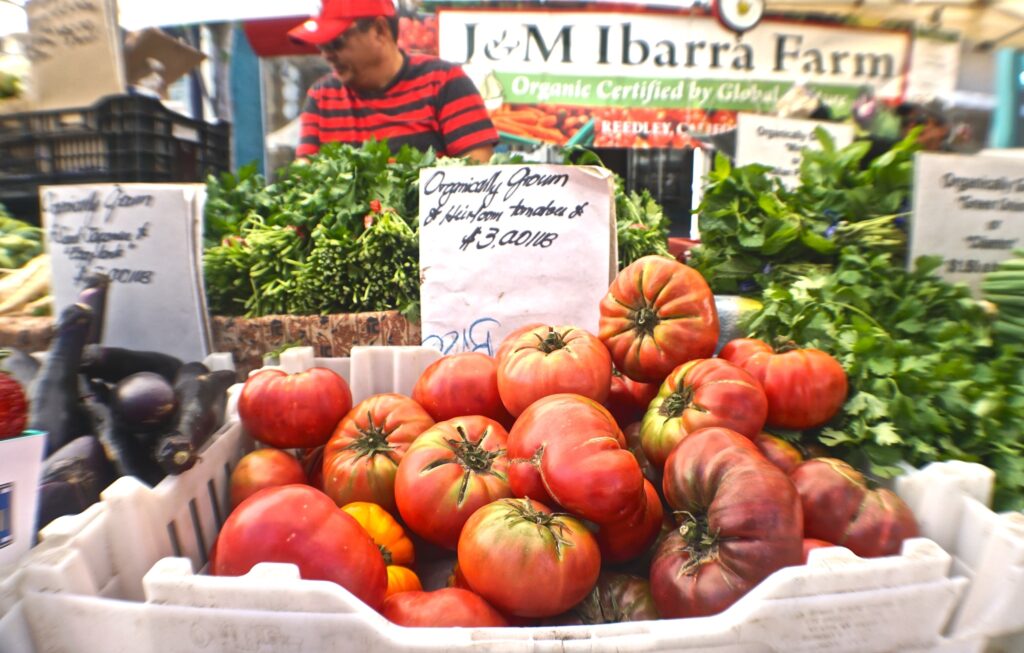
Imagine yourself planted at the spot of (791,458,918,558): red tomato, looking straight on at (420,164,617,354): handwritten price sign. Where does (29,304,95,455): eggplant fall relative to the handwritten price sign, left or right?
left

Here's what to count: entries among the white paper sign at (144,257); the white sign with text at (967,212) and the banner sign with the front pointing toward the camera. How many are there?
3

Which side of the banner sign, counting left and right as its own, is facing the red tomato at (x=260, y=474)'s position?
front

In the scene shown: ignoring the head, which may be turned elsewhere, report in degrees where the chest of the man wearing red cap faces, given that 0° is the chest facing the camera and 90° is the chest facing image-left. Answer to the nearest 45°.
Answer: approximately 45°

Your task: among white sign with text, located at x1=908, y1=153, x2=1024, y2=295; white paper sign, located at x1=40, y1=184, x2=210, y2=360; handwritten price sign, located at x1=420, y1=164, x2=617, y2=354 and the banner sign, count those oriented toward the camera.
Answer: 4

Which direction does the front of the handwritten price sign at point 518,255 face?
toward the camera

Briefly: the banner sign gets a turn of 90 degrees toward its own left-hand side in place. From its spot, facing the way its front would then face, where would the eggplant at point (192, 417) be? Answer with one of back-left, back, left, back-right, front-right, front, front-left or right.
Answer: right

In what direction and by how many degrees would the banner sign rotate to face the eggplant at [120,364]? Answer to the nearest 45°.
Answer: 0° — it already faces it

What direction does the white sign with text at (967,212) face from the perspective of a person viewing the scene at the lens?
facing the viewer

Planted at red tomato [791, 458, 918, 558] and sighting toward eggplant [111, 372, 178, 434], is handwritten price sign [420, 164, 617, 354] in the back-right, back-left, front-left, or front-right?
front-right

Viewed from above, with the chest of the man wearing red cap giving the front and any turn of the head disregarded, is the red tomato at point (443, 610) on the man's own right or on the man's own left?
on the man's own left
